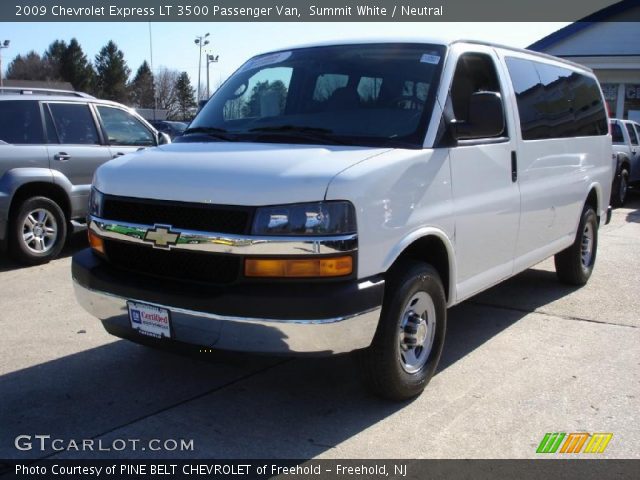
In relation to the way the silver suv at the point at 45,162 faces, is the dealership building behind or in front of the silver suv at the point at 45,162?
in front

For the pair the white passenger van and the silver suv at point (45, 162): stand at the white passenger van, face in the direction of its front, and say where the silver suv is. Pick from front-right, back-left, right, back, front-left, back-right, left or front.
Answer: right

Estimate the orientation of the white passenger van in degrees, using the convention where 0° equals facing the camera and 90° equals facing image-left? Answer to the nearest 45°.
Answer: approximately 45°

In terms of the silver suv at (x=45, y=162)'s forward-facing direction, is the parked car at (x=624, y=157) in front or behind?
in front

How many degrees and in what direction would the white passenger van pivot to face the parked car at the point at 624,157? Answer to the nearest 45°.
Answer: approximately 180°

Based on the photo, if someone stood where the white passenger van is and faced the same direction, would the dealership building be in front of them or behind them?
behind

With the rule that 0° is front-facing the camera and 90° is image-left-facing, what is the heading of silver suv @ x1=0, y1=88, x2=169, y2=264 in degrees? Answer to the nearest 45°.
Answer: approximately 225°
